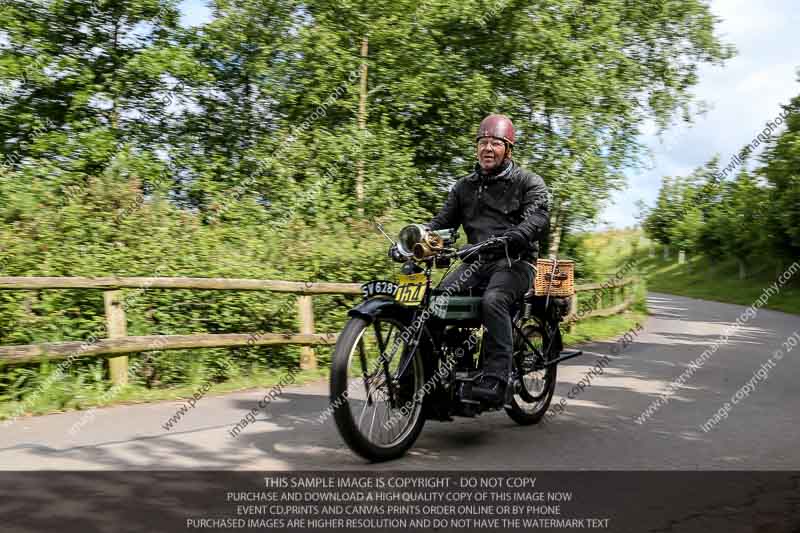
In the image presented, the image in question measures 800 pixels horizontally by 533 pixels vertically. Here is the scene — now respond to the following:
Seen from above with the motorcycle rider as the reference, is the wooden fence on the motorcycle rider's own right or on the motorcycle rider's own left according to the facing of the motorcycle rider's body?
on the motorcycle rider's own right

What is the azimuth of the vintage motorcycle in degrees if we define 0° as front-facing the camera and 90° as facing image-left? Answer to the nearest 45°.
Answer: approximately 45°

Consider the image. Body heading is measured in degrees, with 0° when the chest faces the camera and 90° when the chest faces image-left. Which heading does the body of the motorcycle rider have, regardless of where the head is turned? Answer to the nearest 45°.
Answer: approximately 45°
